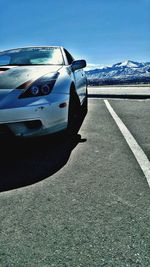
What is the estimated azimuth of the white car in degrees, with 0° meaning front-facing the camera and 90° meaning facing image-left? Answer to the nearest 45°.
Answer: approximately 0°
